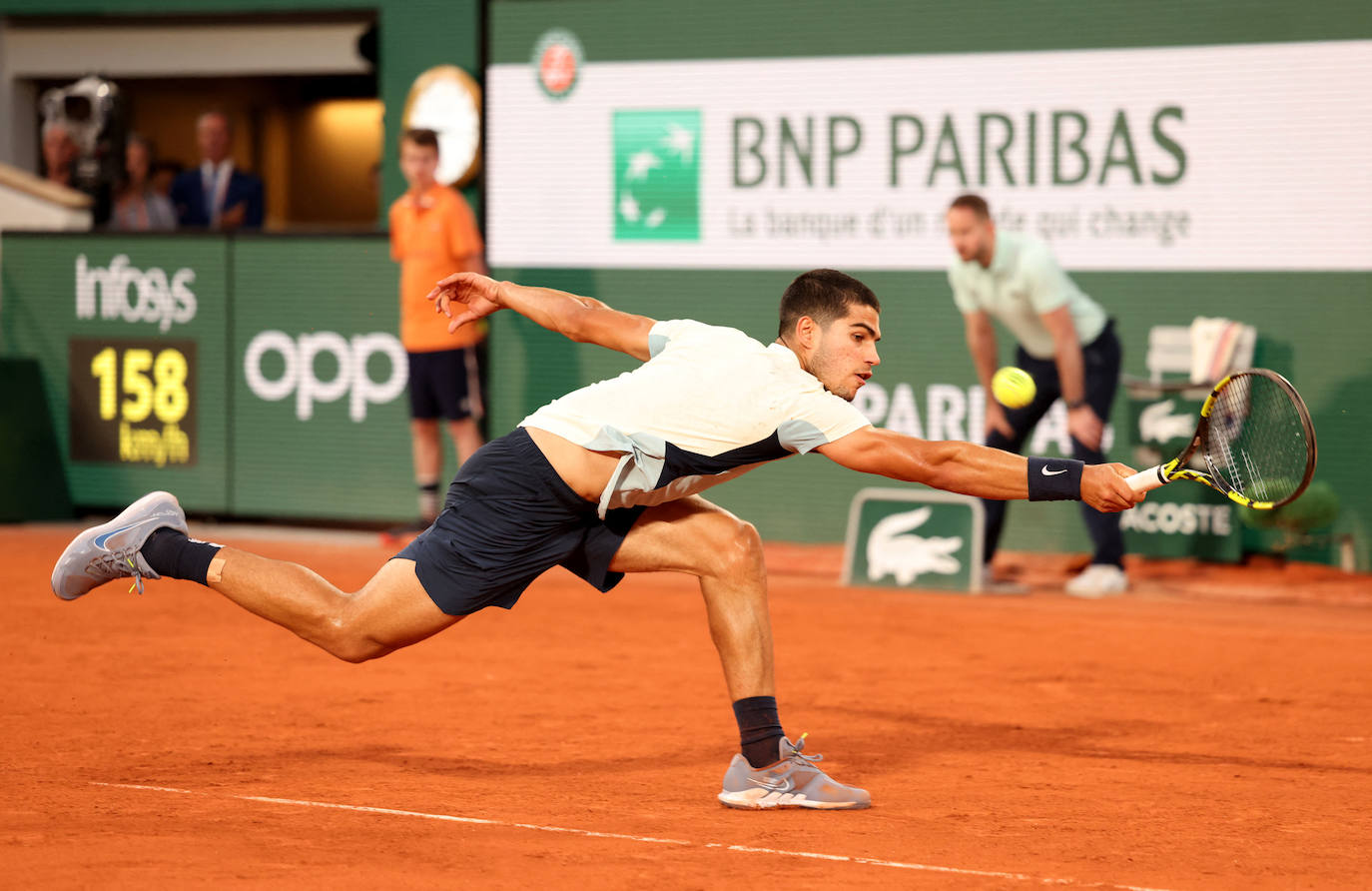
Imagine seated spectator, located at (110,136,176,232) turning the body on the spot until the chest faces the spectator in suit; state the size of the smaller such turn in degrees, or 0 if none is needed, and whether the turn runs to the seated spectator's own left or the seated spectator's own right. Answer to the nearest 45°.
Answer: approximately 45° to the seated spectator's own left

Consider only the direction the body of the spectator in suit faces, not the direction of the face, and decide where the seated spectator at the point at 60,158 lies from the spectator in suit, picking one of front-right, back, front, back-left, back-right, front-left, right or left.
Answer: back-right

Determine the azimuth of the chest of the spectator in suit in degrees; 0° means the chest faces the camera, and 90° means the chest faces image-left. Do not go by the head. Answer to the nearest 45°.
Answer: approximately 0°

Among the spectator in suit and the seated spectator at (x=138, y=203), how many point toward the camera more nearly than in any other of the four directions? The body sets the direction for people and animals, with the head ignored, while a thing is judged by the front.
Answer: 2

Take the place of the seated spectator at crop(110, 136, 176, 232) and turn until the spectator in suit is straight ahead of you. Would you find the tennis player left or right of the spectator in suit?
right

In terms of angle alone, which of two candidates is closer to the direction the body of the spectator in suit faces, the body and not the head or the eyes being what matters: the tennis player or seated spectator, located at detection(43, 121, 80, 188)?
the tennis player

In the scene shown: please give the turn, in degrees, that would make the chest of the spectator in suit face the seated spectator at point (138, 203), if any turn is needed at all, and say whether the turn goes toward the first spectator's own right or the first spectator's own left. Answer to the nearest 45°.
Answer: approximately 135° to the first spectator's own right

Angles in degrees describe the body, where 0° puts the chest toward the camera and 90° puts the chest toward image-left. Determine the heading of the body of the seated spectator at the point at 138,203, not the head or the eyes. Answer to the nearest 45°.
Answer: approximately 0°

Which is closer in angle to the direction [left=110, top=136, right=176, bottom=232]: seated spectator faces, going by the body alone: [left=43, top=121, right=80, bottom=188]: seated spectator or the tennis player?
the tennis player
